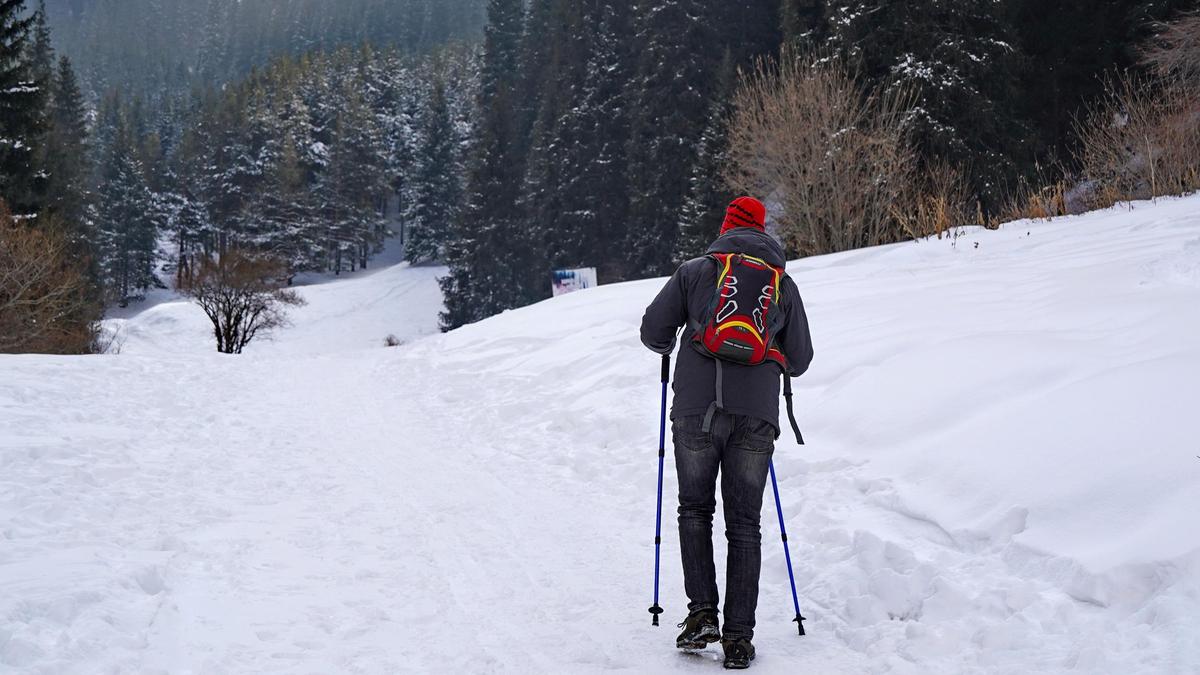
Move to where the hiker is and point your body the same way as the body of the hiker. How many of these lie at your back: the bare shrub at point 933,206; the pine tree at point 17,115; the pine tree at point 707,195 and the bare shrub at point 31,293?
0

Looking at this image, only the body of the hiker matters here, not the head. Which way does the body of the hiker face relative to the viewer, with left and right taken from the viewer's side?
facing away from the viewer

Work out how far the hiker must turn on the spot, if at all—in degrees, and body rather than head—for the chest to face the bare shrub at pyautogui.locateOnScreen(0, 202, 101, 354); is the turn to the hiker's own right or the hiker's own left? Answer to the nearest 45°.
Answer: approximately 45° to the hiker's own left

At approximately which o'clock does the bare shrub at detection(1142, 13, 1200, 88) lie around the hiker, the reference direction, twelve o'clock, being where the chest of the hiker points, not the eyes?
The bare shrub is roughly at 1 o'clock from the hiker.

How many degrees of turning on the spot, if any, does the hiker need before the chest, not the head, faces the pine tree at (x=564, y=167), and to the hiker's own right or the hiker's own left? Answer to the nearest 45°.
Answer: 0° — they already face it

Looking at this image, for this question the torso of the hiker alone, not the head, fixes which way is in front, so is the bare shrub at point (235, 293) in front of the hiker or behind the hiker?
in front

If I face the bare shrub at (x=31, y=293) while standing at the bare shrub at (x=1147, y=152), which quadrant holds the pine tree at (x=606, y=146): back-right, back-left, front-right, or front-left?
front-right

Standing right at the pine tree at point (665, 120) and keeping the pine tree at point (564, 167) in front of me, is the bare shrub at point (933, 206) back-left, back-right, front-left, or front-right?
back-left

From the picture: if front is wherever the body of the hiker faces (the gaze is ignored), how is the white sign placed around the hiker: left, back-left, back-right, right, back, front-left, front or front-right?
front

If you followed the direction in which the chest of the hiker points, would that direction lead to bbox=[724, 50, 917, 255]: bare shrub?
yes

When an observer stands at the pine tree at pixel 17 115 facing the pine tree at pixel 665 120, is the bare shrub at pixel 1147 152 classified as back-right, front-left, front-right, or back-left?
front-right

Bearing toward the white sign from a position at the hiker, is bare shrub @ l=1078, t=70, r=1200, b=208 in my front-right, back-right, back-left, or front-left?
front-right

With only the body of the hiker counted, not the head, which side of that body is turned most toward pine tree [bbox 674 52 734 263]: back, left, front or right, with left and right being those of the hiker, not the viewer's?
front

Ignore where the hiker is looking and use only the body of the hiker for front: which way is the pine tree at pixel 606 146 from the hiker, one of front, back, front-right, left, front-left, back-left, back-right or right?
front

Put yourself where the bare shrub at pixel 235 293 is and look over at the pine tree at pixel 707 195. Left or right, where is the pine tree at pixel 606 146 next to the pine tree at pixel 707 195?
left
